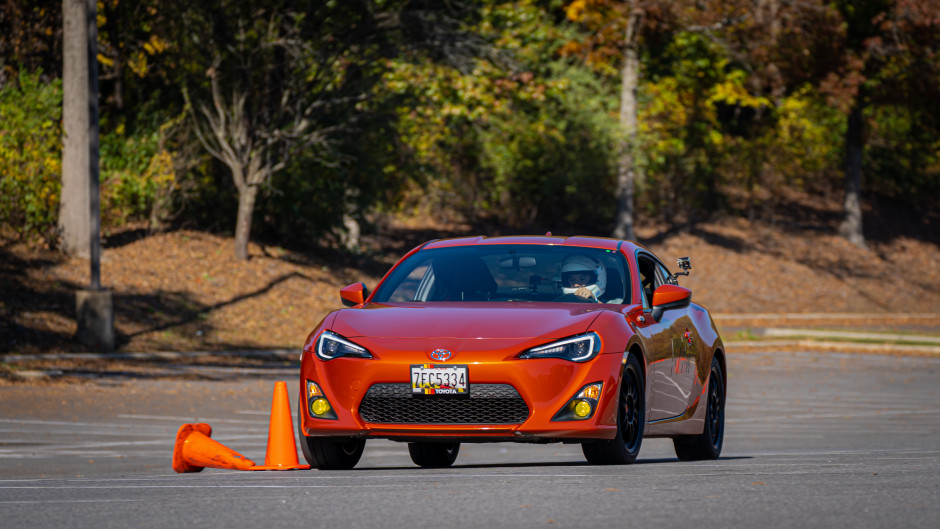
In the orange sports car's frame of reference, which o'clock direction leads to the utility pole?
The utility pole is roughly at 5 o'clock from the orange sports car.

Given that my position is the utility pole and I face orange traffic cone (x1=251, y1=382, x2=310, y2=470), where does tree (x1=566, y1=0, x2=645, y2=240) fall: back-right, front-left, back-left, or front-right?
back-left

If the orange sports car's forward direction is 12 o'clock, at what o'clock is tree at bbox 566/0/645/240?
The tree is roughly at 6 o'clock from the orange sports car.

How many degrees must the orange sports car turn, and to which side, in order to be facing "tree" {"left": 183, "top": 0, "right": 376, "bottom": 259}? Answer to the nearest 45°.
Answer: approximately 180°

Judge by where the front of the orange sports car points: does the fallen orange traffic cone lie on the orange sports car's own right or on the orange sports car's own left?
on the orange sports car's own right

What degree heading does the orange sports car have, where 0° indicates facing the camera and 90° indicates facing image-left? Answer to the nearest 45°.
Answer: approximately 0°
